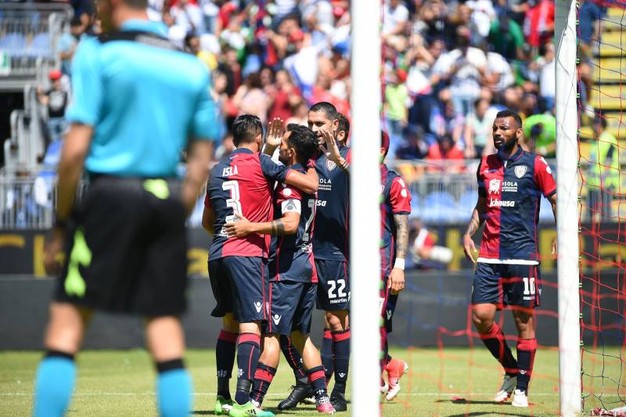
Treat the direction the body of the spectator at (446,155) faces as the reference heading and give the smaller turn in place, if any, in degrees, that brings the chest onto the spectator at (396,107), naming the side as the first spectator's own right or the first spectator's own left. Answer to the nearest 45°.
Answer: approximately 135° to the first spectator's own right

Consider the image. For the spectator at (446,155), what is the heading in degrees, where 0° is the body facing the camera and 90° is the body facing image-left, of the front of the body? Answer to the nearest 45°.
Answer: approximately 0°

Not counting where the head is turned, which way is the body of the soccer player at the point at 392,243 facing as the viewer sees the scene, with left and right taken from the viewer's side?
facing the viewer and to the left of the viewer

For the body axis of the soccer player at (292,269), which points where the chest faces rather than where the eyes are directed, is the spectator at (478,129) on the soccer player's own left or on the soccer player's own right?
on the soccer player's own right

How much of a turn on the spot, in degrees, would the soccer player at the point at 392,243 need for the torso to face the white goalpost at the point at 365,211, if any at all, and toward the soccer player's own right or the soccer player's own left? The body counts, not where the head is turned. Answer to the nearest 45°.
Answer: approximately 45° to the soccer player's own left

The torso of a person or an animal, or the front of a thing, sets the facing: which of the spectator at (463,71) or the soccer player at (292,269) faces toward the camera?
the spectator

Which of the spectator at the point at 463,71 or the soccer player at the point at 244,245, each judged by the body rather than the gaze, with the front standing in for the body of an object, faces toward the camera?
the spectator

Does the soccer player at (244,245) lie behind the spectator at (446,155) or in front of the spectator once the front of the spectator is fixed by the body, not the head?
in front

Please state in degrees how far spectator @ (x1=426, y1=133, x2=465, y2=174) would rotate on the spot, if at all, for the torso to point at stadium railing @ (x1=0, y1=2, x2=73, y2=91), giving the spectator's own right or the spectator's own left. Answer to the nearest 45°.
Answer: approximately 90° to the spectator's own right

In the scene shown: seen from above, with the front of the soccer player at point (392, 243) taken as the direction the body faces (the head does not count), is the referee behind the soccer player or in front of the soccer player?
in front

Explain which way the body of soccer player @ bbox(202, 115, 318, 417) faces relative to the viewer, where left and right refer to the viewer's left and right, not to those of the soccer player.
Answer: facing away from the viewer and to the right of the viewer

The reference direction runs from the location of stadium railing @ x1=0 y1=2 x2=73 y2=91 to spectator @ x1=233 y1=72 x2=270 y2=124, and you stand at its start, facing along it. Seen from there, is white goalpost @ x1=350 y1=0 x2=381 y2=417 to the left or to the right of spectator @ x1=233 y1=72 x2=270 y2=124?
right

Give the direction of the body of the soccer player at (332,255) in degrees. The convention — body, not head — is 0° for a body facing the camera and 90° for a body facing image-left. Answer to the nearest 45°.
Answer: approximately 45°

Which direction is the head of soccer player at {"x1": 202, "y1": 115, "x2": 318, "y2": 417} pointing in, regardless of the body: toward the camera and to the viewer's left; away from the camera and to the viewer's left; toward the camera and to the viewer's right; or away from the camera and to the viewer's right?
away from the camera and to the viewer's right
